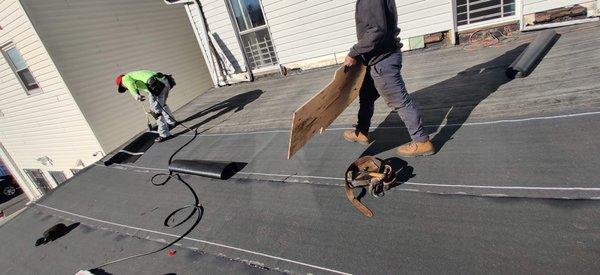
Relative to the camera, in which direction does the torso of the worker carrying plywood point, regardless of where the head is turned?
to the viewer's left

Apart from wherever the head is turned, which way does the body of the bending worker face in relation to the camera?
to the viewer's left

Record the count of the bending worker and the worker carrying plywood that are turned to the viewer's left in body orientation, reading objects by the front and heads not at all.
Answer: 2

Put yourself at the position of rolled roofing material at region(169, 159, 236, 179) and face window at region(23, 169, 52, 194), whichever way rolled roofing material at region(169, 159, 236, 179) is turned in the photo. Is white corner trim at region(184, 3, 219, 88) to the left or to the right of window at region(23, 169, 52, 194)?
right

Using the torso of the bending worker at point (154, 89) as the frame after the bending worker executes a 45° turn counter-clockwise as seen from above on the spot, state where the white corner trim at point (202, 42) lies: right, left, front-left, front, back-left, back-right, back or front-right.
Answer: back

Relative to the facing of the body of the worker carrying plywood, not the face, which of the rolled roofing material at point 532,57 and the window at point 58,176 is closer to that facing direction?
the window

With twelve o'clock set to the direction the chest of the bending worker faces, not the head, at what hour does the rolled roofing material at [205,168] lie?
The rolled roofing material is roughly at 9 o'clock from the bending worker.

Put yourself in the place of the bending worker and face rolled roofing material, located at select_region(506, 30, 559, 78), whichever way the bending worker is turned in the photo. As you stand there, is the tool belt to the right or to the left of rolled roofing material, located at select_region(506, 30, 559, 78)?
right
